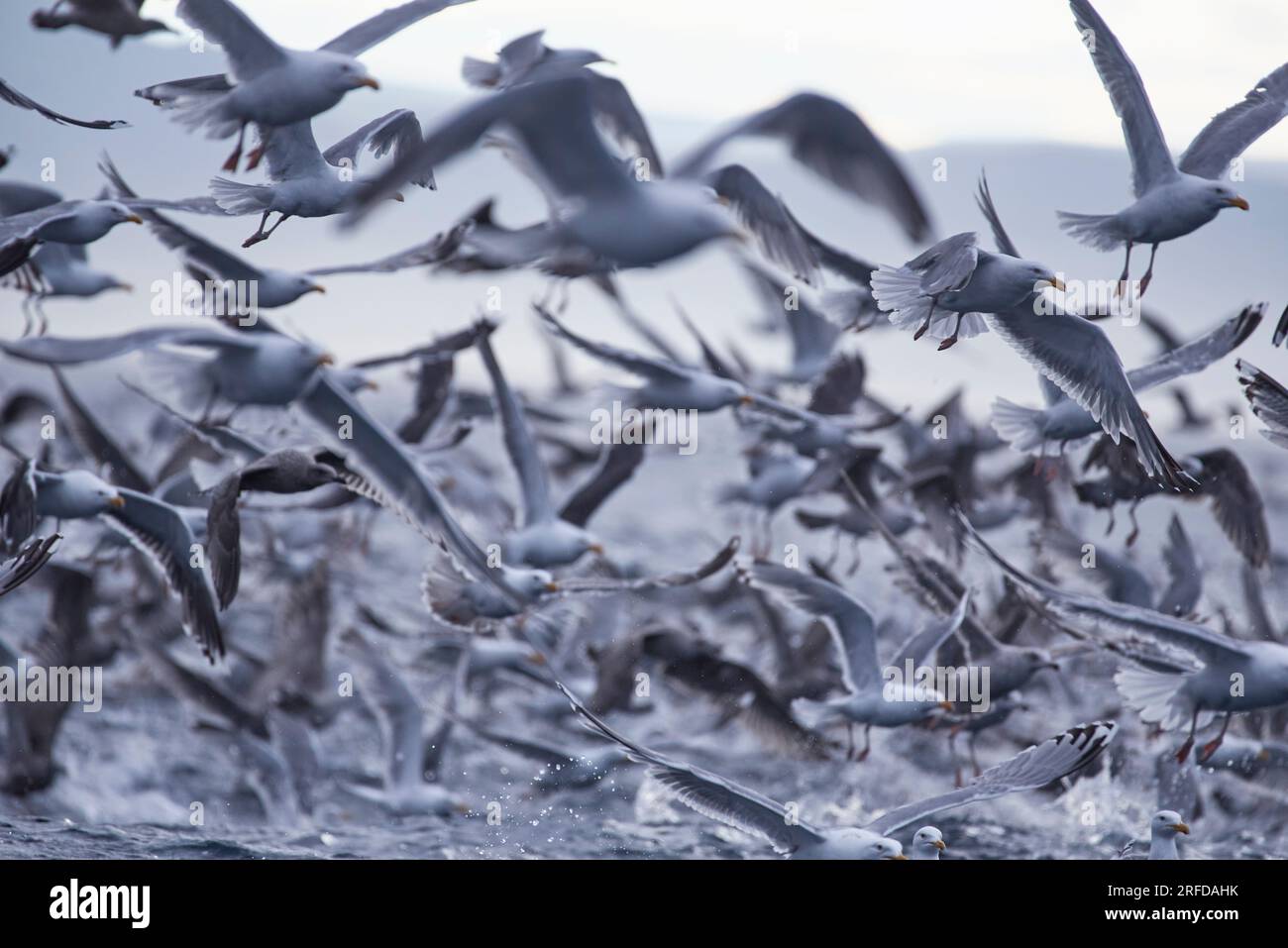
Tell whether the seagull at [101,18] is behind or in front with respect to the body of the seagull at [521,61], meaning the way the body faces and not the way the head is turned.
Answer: behind

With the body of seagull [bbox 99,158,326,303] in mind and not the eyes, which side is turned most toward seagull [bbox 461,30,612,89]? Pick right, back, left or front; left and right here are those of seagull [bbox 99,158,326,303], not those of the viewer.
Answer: front

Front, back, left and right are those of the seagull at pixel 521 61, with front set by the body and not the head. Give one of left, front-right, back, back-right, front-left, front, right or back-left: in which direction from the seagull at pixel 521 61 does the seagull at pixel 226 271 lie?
back

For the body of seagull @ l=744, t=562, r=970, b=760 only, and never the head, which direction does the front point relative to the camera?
to the viewer's right

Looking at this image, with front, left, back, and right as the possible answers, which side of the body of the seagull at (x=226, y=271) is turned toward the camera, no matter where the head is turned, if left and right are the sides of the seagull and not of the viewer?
right

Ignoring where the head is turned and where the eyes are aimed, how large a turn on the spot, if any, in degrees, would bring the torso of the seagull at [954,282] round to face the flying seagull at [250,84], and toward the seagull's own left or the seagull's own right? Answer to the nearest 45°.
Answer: approximately 180°

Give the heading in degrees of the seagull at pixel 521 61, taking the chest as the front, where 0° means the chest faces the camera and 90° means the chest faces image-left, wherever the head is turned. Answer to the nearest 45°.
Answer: approximately 270°
